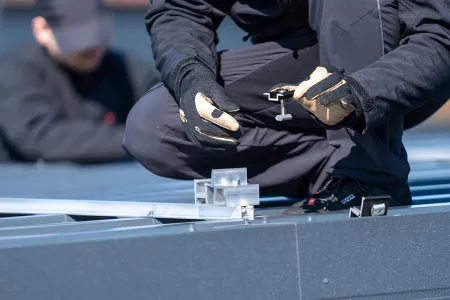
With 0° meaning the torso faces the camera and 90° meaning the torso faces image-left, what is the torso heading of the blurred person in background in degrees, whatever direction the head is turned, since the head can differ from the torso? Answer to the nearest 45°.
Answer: approximately 315°

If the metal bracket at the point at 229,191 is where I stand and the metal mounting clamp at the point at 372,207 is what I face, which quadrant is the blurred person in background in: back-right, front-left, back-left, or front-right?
back-left

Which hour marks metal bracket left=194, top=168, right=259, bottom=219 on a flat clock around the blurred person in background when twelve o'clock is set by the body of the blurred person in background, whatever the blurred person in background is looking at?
The metal bracket is roughly at 1 o'clock from the blurred person in background.

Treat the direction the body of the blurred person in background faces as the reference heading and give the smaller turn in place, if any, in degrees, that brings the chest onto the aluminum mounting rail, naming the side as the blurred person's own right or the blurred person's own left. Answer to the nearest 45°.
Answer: approximately 45° to the blurred person's own right

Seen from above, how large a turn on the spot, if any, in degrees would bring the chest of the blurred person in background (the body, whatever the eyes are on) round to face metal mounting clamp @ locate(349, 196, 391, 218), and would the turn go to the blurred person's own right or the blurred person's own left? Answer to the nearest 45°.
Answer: approximately 45° to the blurred person's own right
